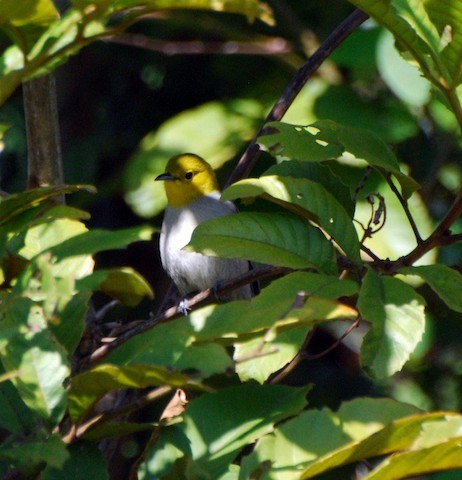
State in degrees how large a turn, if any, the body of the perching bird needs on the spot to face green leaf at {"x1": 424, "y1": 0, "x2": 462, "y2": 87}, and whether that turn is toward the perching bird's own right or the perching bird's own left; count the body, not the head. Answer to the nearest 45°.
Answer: approximately 90° to the perching bird's own left

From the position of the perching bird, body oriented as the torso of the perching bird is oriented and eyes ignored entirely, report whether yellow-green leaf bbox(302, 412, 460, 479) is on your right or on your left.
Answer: on your left

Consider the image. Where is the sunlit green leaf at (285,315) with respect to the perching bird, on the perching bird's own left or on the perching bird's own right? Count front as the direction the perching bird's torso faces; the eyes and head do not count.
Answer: on the perching bird's own left

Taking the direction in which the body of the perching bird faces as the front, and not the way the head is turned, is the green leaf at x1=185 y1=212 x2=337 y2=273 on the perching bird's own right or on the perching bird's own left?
on the perching bird's own left

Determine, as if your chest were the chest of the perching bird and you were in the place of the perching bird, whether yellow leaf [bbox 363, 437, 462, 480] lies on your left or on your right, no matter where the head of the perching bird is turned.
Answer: on your left
